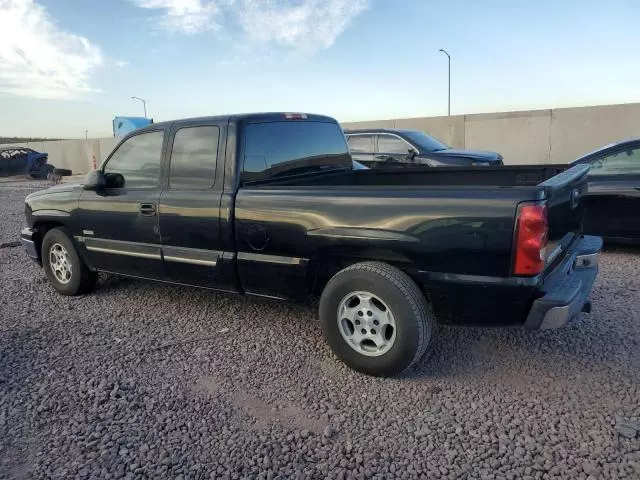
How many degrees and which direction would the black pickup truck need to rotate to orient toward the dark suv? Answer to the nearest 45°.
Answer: approximately 45° to its right

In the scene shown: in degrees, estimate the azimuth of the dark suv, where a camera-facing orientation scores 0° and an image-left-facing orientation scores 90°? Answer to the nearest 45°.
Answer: approximately 315°

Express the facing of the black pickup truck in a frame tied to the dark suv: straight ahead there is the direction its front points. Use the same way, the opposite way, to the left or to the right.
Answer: the opposite way

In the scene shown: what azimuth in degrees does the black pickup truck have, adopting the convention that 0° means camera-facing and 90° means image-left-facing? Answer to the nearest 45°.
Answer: approximately 135°

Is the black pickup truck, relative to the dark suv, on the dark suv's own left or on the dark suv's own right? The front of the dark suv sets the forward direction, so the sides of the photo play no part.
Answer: on the dark suv's own right

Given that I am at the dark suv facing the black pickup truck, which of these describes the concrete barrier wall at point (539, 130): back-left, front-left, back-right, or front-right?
back-left
